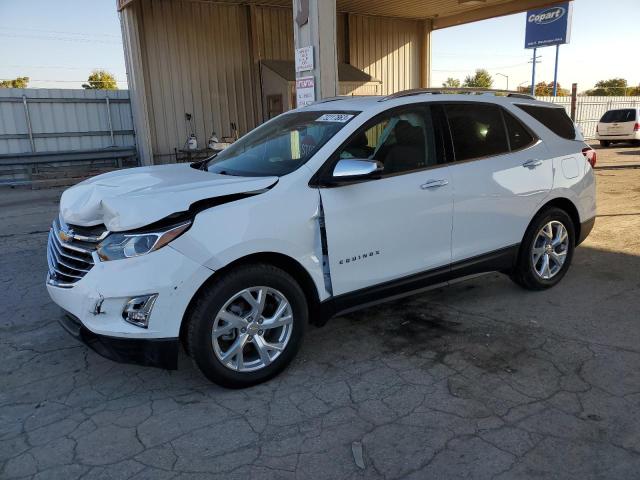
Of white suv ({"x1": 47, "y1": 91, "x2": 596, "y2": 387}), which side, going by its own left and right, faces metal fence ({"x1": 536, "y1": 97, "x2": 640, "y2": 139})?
back

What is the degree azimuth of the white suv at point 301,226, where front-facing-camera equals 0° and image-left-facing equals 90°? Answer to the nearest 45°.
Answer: approximately 45°

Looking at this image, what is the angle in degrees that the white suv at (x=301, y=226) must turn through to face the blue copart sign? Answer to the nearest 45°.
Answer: approximately 180°

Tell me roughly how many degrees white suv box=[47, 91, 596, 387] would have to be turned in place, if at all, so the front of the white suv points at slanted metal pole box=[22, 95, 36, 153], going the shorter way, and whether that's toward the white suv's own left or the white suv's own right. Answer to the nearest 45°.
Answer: approximately 90° to the white suv's own right

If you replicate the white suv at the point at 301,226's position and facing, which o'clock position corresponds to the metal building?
The metal building is roughly at 4 o'clock from the white suv.

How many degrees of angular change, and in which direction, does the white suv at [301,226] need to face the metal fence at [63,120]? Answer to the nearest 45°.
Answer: approximately 90° to its right

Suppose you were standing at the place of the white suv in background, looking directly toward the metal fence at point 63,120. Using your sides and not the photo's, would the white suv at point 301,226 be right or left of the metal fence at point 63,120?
left
